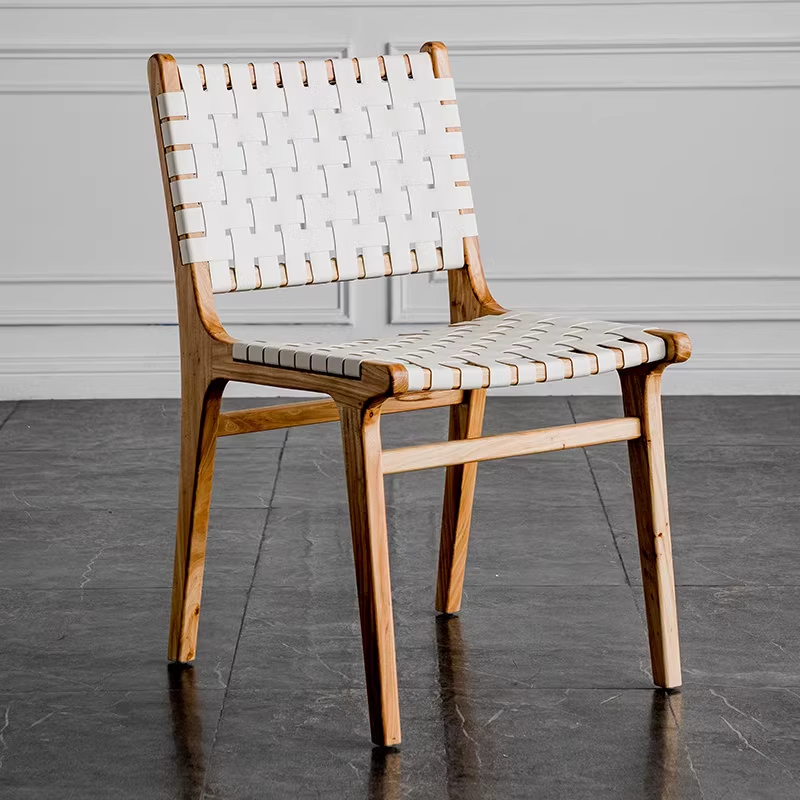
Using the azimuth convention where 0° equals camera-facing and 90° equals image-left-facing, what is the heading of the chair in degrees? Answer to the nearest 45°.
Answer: approximately 315°
